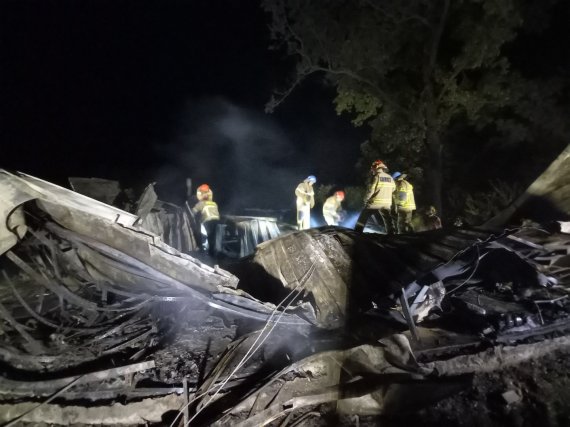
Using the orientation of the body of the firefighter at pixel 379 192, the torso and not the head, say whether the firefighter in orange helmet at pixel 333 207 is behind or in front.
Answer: in front

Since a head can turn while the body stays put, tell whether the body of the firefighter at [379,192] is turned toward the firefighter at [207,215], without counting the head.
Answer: no

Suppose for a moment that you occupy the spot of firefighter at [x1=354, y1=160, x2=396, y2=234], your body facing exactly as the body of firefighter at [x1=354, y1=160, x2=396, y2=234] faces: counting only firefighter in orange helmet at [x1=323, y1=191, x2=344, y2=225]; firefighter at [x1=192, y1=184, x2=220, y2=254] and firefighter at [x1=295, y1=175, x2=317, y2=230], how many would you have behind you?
0
